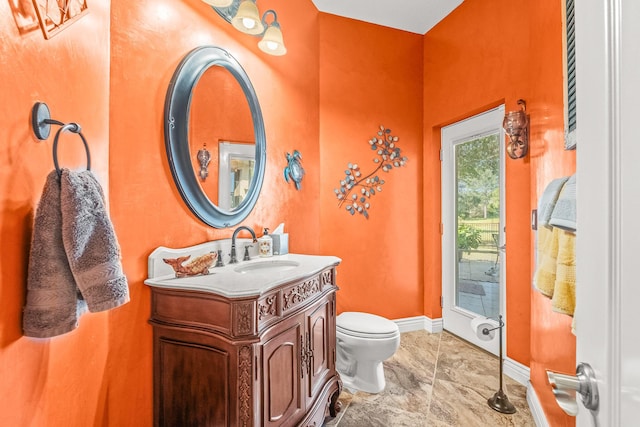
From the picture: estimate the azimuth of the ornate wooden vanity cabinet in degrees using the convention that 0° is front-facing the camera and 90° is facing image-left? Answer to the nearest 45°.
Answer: approximately 315°

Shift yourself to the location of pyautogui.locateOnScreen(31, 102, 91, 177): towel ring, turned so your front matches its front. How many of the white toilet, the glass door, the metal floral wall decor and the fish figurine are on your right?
0

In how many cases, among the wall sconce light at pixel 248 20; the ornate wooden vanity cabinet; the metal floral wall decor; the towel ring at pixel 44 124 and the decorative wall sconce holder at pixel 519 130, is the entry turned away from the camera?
0

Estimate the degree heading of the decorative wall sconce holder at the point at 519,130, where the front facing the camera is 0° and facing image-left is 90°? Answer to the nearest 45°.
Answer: approximately 45°

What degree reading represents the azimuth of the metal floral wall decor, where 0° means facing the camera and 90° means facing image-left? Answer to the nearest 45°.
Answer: approximately 0°

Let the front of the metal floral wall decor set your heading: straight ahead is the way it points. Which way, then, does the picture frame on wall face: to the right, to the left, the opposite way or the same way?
to the left

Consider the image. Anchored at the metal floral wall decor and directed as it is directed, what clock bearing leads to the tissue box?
The tissue box is roughly at 1 o'clock from the metal floral wall decor.

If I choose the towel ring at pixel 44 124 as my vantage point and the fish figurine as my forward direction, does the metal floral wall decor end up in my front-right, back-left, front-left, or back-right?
front-right

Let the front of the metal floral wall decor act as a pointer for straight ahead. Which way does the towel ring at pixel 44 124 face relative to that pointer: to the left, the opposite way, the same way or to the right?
to the left

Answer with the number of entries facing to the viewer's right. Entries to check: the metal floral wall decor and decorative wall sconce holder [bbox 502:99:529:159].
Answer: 0

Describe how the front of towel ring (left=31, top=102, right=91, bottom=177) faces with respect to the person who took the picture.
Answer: facing the viewer and to the right of the viewer

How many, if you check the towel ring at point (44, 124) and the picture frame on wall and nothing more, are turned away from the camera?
0

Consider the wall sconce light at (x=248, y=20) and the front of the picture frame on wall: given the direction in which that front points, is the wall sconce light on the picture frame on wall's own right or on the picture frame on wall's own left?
on the picture frame on wall's own left

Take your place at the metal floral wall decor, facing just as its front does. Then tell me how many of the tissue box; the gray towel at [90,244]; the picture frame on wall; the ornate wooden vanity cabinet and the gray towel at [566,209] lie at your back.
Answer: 0

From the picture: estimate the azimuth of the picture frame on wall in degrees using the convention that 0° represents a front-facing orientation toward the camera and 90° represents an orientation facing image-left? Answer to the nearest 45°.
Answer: approximately 315°

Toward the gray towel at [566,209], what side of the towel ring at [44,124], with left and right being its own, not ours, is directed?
front

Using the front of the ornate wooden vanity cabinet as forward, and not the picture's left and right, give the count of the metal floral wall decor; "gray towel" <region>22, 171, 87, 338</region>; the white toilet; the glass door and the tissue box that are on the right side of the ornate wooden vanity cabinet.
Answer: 1
